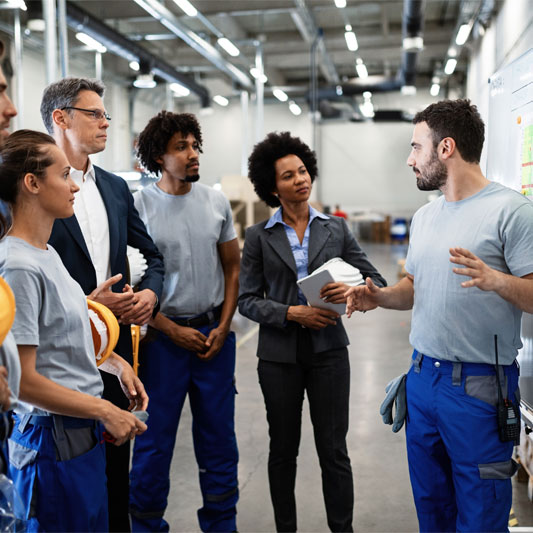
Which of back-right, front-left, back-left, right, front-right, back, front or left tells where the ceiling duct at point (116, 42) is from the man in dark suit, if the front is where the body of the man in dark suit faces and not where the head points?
back-left

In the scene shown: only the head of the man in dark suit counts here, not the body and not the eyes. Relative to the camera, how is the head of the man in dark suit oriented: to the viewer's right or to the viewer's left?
to the viewer's right

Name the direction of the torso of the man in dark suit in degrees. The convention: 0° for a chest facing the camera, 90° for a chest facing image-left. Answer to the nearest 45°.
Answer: approximately 315°

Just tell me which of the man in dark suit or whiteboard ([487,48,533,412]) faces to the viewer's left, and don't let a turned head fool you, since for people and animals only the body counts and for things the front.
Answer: the whiteboard

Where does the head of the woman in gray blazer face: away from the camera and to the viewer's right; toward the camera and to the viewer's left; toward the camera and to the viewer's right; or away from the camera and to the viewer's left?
toward the camera and to the viewer's right

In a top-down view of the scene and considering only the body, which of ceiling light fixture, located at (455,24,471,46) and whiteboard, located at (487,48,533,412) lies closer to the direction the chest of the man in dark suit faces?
the whiteboard

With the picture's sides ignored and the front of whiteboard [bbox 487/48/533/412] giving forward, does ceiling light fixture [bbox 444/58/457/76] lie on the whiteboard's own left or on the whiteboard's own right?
on the whiteboard's own right

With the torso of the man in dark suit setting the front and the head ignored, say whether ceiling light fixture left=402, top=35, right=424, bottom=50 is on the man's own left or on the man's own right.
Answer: on the man's own left

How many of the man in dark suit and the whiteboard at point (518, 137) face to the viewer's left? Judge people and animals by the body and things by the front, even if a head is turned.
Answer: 1

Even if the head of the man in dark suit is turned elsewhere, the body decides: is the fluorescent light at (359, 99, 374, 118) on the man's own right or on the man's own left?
on the man's own left

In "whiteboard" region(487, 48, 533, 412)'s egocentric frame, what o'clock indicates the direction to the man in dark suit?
The man in dark suit is roughly at 11 o'clock from the whiteboard.

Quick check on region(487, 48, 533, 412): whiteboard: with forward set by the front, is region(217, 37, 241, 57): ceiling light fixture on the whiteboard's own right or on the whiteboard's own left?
on the whiteboard's own right

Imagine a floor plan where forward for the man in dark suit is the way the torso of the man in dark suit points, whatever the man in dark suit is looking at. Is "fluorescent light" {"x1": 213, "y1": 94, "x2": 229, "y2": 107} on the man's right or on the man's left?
on the man's left

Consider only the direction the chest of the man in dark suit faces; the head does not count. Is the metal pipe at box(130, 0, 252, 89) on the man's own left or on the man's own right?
on the man's own left

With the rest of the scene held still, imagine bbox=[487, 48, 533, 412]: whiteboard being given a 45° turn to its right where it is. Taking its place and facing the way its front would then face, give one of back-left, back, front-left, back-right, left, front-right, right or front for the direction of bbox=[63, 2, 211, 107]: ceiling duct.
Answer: front

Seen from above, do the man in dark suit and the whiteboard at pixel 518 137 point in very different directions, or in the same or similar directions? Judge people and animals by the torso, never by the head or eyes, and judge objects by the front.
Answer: very different directions

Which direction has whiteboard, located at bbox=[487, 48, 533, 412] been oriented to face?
to the viewer's left
